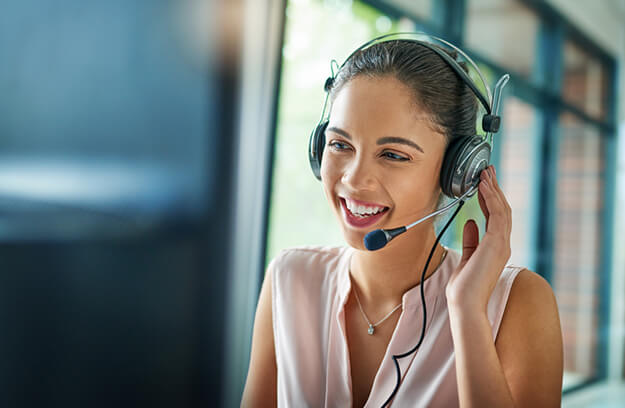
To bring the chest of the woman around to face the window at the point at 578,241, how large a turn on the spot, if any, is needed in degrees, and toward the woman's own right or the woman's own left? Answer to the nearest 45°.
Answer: approximately 180°

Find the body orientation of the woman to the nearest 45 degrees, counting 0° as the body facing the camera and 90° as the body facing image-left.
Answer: approximately 45°

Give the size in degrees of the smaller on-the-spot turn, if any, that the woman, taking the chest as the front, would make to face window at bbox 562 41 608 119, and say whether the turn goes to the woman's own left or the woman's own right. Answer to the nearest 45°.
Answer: approximately 180°

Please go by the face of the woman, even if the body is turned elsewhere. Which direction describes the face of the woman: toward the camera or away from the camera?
toward the camera
